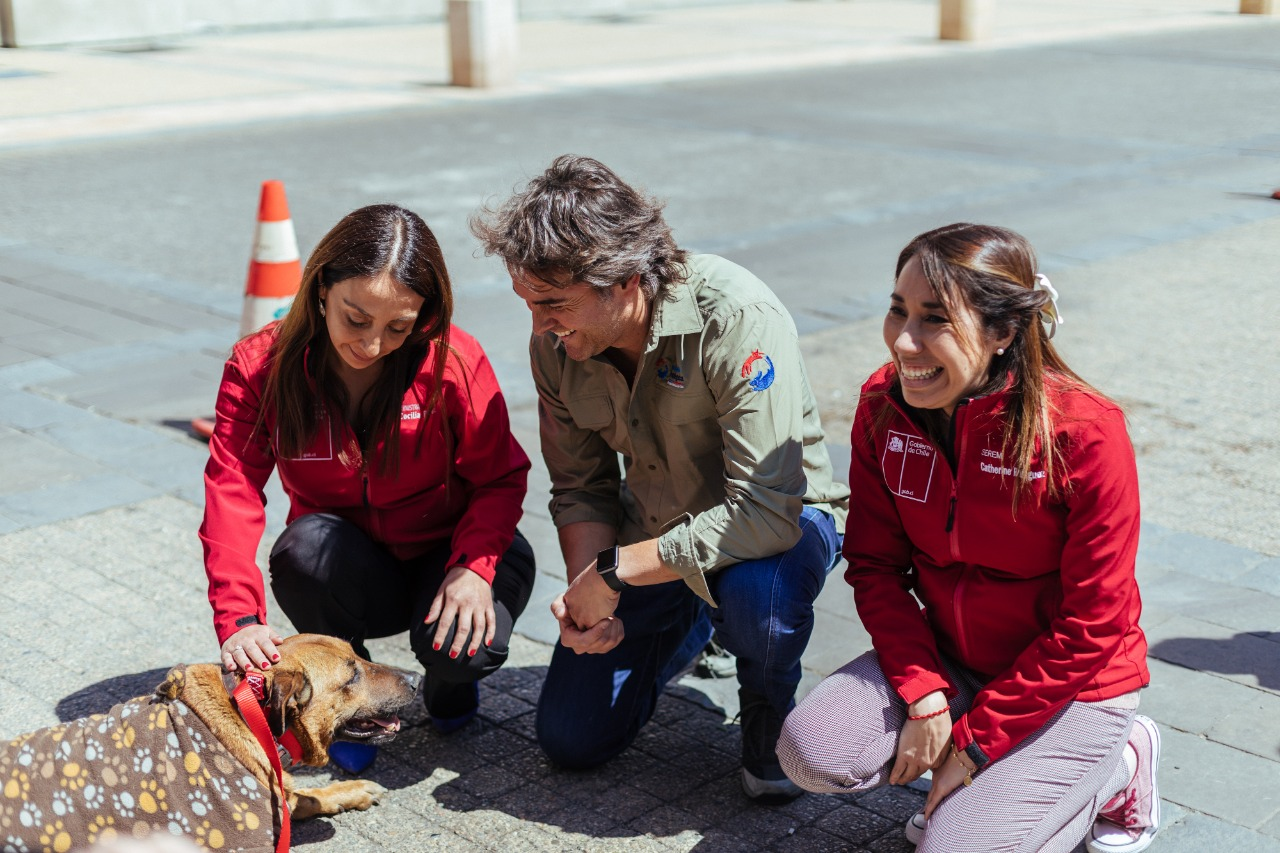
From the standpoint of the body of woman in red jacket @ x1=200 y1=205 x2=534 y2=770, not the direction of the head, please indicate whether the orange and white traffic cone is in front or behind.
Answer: behind

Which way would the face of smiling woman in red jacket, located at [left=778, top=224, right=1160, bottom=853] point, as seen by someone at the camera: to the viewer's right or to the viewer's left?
to the viewer's left

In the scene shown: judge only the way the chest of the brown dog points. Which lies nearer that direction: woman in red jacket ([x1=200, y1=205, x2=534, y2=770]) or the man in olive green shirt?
the man in olive green shirt

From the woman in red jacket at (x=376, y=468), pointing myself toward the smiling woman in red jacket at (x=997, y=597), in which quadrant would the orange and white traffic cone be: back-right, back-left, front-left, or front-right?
back-left

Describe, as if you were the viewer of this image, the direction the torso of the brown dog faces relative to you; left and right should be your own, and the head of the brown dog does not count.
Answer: facing to the right of the viewer

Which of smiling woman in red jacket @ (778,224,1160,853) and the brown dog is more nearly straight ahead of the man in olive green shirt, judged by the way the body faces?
the brown dog

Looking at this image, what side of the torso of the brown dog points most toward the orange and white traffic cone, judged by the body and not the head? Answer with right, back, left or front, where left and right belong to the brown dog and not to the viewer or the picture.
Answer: left

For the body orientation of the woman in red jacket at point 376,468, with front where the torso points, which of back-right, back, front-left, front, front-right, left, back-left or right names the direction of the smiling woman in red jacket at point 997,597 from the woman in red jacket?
front-left

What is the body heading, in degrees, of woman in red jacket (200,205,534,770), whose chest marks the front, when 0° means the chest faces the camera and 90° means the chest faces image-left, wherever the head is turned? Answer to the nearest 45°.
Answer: approximately 0°

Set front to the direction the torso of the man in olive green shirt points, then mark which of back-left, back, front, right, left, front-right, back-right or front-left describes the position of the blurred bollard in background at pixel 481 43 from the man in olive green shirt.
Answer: back-right

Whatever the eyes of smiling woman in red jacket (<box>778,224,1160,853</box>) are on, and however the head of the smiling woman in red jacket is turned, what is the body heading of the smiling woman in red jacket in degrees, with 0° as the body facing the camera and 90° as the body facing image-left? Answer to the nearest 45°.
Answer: approximately 45°

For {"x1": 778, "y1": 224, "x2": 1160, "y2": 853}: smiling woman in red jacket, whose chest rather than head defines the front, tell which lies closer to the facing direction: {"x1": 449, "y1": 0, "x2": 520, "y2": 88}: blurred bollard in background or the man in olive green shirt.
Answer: the man in olive green shirt
